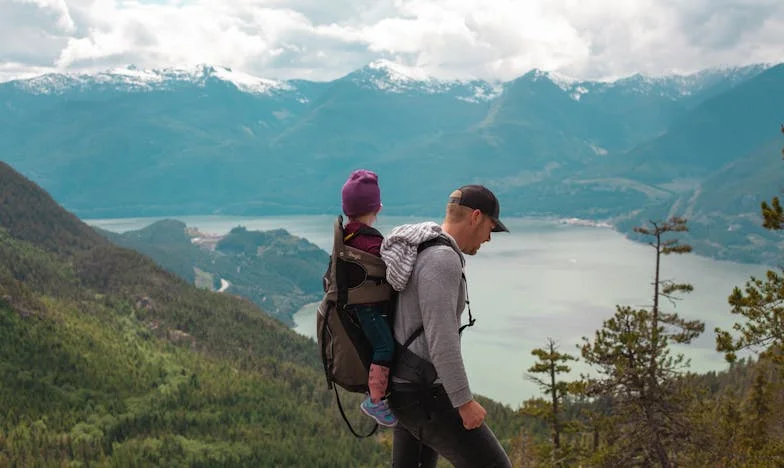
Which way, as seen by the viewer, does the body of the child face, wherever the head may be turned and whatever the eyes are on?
to the viewer's right

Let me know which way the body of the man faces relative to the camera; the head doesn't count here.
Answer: to the viewer's right
